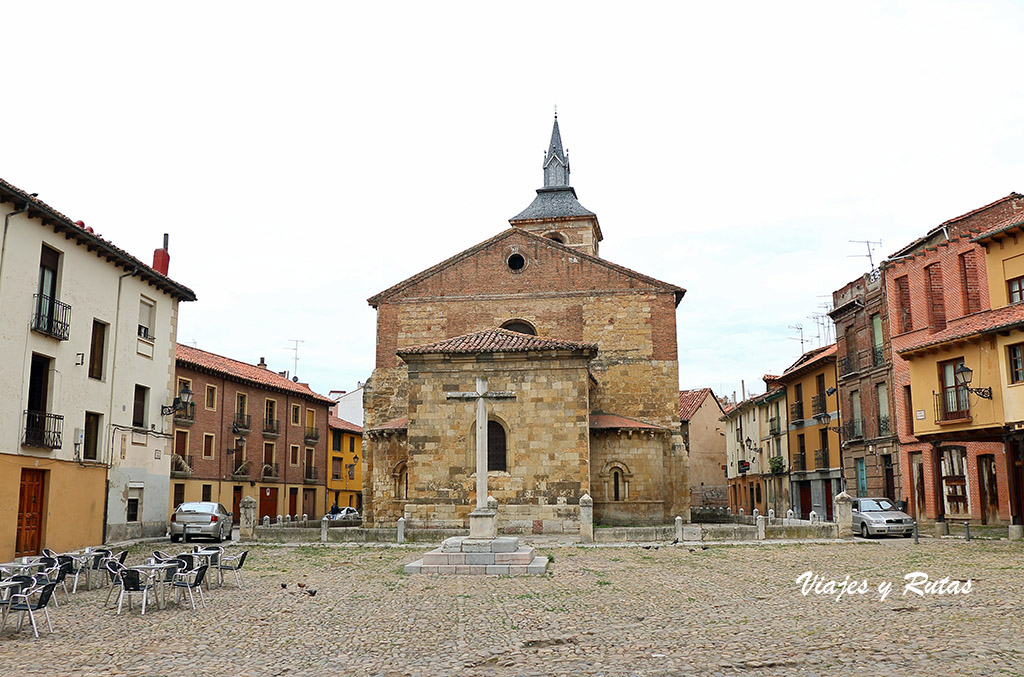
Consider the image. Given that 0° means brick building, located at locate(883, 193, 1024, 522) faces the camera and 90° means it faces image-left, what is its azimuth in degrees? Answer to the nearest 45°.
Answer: approximately 45°

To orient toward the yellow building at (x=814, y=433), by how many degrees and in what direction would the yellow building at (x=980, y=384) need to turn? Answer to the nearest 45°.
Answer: approximately 90° to its right

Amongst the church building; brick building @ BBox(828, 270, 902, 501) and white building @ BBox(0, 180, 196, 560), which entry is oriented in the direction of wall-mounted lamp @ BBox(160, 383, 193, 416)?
the brick building

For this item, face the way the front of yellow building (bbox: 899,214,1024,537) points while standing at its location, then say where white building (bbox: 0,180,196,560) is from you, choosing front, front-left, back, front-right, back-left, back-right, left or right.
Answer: front
